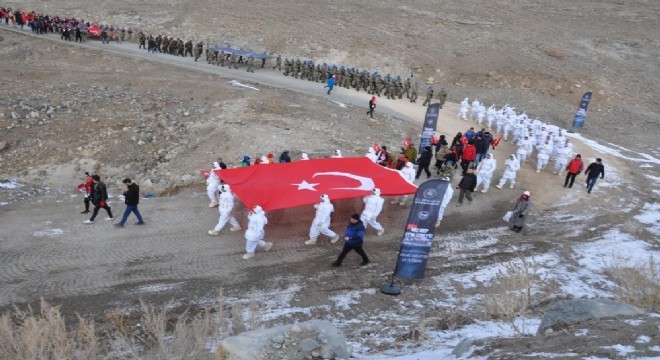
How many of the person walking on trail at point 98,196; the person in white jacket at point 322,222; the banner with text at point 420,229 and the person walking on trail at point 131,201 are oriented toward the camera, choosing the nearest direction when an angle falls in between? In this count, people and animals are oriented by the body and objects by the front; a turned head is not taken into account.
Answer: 1

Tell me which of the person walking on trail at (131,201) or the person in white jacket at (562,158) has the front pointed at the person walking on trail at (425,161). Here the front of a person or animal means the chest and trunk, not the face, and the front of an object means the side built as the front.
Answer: the person in white jacket

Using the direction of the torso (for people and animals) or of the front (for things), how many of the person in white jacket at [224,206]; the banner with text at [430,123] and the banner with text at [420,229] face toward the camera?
2

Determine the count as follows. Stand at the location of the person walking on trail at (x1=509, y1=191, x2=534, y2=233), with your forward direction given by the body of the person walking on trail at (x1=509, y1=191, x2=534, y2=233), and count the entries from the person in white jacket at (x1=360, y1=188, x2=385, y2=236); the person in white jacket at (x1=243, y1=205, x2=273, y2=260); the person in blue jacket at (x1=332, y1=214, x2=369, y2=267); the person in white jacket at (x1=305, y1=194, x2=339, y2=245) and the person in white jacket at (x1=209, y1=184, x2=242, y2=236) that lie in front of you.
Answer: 5

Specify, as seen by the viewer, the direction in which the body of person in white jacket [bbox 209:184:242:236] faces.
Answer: to the viewer's left

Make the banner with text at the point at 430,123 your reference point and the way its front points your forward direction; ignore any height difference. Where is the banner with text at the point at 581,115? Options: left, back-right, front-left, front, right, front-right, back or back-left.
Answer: back-left

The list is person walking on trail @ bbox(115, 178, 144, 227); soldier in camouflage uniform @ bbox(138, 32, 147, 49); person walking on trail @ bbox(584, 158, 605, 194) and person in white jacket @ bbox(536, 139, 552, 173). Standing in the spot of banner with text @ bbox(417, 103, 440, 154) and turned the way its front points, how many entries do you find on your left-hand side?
2

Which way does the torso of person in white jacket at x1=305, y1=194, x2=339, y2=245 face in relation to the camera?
to the viewer's left

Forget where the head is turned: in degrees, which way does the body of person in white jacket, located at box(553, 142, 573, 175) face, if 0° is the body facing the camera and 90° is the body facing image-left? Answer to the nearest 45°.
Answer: approximately 45°

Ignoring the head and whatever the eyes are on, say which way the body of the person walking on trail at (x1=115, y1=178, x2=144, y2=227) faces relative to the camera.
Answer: to the viewer's left

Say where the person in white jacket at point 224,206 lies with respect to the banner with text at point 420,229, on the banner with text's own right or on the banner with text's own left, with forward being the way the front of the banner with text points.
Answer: on the banner with text's own right

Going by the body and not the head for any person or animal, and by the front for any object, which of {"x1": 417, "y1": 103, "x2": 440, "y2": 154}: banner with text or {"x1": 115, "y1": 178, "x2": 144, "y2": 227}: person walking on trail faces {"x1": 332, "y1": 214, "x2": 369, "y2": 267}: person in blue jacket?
the banner with text

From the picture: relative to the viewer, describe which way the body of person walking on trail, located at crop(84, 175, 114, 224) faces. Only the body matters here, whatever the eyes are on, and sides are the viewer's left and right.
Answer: facing to the left of the viewer

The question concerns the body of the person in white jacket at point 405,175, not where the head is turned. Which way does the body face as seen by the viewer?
to the viewer's left

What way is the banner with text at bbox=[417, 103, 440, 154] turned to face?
toward the camera

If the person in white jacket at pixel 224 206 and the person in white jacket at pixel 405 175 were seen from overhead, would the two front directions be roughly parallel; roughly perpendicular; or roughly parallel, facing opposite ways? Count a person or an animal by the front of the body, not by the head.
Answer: roughly parallel

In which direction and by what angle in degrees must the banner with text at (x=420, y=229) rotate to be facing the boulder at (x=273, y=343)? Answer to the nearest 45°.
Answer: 0° — it already faces it

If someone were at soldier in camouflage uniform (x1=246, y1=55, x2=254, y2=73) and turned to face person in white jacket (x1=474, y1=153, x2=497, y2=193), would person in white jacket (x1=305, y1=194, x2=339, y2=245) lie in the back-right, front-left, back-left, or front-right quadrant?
front-right
